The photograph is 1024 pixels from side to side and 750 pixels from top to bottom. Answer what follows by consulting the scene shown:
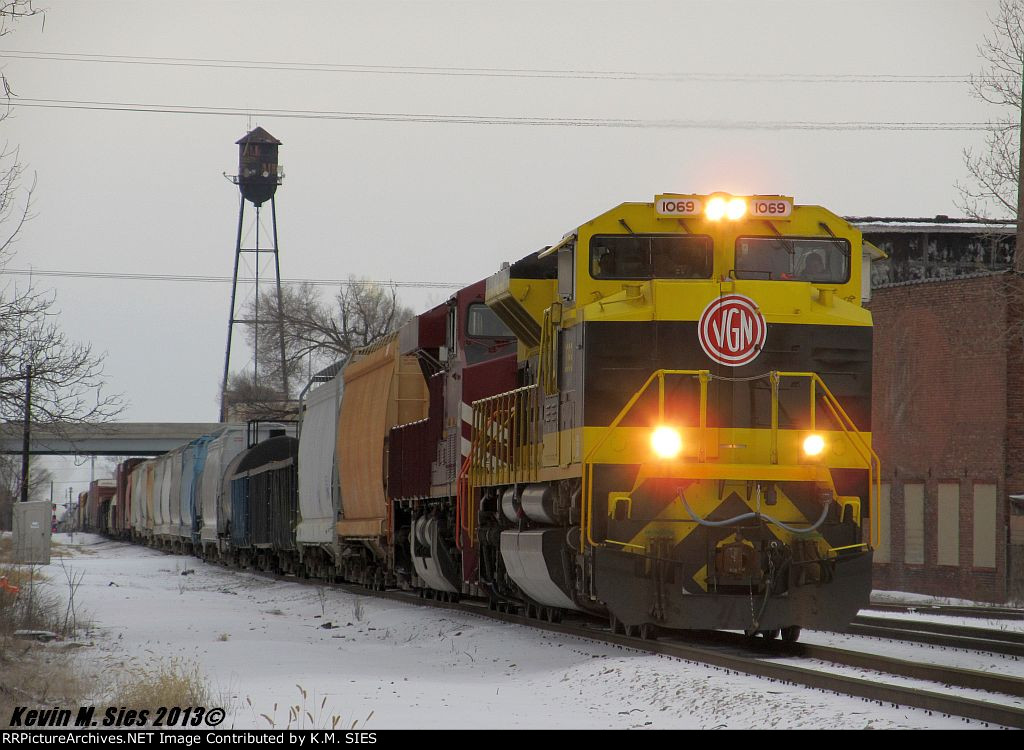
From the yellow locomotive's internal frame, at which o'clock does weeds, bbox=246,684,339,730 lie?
The weeds is roughly at 1 o'clock from the yellow locomotive.

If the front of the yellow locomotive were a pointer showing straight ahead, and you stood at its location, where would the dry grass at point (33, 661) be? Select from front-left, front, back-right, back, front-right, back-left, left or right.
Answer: right

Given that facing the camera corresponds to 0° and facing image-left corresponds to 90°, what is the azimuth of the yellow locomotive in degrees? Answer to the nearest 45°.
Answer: approximately 0°

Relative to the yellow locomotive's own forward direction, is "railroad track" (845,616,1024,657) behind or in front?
in front

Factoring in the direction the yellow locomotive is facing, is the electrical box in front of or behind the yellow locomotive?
behind
